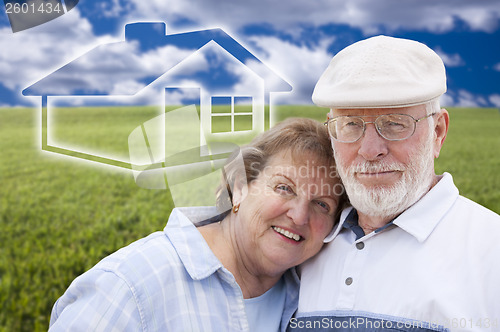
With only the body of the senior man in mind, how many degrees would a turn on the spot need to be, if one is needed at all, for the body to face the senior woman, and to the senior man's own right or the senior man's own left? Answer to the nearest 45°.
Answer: approximately 45° to the senior man's own right

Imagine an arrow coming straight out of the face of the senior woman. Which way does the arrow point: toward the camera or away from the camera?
toward the camera

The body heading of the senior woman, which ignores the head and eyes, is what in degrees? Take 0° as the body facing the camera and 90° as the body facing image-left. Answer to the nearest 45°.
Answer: approximately 315°

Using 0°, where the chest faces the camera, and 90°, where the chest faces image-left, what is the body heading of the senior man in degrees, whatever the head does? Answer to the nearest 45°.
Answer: approximately 45°

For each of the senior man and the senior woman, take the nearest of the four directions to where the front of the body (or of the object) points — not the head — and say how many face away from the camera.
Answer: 0

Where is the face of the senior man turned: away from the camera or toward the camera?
toward the camera

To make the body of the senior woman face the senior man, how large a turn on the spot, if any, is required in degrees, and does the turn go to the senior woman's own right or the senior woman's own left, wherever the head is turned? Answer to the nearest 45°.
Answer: approximately 45° to the senior woman's own left
